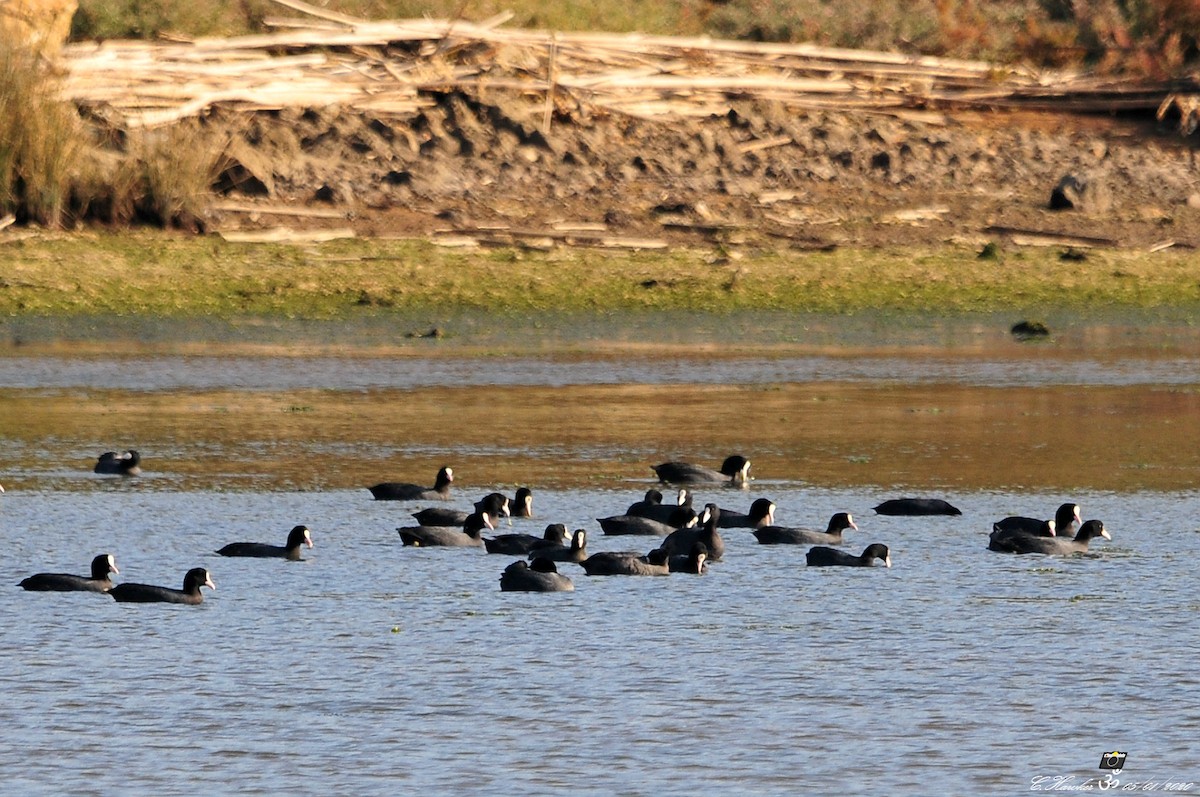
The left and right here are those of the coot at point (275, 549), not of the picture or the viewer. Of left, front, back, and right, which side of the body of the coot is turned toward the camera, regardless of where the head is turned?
right

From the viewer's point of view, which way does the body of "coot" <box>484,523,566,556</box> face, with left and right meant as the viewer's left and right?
facing to the right of the viewer

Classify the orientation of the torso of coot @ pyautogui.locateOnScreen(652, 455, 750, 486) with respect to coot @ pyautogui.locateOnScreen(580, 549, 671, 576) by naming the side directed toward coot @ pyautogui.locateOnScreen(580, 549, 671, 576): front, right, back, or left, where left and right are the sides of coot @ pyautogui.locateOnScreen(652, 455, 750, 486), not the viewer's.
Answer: right

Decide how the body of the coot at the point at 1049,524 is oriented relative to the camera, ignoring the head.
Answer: to the viewer's right

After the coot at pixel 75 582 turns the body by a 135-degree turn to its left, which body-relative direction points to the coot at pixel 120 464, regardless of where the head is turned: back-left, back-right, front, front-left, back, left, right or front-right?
front-right

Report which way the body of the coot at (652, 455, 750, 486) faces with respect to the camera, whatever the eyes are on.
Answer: to the viewer's right

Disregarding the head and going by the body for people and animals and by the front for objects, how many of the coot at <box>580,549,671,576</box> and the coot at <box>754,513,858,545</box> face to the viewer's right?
2

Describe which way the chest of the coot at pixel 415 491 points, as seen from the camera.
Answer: to the viewer's right

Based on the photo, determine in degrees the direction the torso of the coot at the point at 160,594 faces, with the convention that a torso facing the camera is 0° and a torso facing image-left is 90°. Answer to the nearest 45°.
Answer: approximately 270°

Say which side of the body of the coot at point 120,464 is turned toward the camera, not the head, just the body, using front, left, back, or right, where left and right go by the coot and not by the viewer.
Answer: right

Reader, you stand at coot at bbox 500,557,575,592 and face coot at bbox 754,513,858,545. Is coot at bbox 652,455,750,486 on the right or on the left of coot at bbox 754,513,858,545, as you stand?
left
